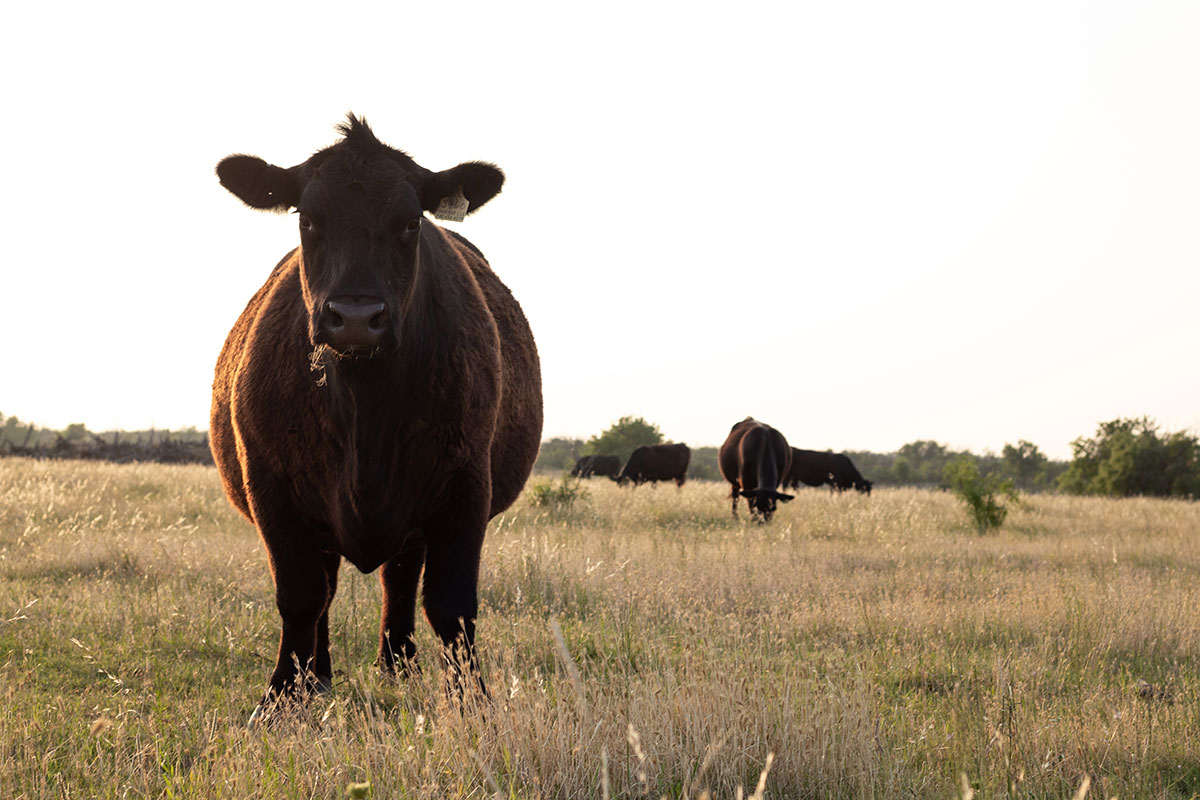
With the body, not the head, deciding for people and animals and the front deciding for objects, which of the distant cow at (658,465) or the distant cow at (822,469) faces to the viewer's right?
the distant cow at (822,469)

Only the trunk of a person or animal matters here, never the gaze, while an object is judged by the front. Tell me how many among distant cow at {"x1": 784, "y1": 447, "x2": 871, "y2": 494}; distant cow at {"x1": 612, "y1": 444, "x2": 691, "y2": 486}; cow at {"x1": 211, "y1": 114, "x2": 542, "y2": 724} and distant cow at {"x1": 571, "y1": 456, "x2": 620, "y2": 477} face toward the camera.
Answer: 1

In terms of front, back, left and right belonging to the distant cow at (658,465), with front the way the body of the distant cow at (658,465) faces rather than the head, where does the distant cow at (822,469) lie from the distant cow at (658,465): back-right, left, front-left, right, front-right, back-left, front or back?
back

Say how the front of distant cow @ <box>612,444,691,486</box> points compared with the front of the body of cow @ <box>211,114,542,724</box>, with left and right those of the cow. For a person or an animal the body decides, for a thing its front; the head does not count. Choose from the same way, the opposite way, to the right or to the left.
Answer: to the right

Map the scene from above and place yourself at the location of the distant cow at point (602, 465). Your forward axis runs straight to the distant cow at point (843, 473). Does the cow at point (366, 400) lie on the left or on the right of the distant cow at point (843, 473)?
right

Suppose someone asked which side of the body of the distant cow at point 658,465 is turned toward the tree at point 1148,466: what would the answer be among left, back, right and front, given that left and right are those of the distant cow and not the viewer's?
back

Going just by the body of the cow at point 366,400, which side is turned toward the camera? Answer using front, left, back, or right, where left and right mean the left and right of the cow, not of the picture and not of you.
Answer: front

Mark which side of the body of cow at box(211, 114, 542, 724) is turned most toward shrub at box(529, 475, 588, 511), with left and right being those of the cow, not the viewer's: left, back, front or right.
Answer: back

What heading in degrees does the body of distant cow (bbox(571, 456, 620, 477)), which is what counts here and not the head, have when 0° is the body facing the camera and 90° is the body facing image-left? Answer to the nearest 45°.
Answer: approximately 90°

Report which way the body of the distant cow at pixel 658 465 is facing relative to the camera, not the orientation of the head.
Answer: to the viewer's left

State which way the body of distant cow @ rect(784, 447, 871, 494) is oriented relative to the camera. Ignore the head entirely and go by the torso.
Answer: to the viewer's right

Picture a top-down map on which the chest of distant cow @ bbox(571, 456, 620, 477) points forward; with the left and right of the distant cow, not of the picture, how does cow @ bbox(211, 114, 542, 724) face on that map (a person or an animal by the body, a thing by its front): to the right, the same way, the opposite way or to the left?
to the left

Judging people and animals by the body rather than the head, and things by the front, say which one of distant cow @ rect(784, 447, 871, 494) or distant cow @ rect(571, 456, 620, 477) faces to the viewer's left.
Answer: distant cow @ rect(571, 456, 620, 477)

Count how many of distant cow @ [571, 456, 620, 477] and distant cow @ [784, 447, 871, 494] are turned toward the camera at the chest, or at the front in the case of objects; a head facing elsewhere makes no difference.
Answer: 0

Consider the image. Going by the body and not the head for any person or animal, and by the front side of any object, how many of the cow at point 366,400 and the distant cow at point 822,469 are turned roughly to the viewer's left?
0

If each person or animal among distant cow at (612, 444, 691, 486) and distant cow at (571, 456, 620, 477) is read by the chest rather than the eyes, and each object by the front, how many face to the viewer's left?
2

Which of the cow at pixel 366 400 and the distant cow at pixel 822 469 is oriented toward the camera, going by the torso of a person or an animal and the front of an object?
the cow
